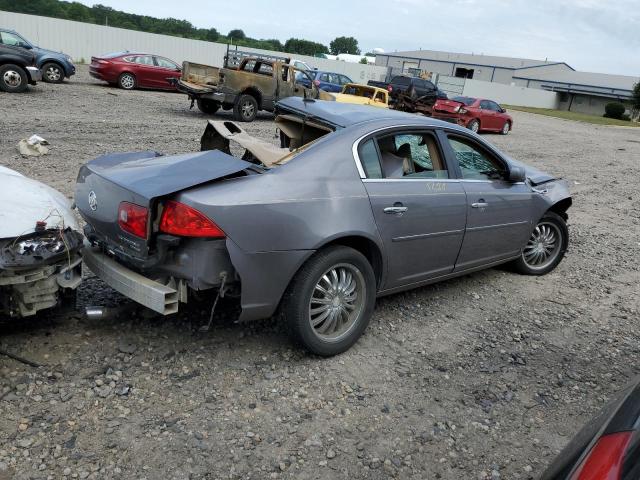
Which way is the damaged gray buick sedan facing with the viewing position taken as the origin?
facing away from the viewer and to the right of the viewer

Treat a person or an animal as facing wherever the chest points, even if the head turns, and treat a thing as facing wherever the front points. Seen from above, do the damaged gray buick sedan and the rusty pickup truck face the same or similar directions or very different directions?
same or similar directions

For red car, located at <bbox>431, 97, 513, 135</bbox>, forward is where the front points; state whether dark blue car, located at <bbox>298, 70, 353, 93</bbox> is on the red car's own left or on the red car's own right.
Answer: on the red car's own left

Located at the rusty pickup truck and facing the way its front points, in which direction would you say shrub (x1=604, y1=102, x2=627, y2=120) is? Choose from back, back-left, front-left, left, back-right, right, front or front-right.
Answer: front

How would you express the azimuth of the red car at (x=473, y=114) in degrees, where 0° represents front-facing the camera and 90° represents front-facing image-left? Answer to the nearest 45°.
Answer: approximately 225°

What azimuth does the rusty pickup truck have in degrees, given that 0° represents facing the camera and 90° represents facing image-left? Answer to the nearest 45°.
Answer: approximately 225°

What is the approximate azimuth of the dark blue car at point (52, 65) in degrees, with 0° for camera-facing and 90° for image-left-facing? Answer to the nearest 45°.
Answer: approximately 270°

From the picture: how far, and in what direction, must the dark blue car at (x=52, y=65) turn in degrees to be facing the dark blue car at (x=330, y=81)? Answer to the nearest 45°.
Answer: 0° — it already faces it

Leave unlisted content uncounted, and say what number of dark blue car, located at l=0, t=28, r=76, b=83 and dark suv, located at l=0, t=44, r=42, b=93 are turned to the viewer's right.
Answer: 2

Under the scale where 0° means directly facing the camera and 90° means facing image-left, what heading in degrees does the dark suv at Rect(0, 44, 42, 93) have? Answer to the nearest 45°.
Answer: approximately 270°
